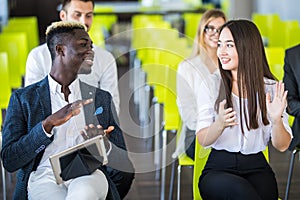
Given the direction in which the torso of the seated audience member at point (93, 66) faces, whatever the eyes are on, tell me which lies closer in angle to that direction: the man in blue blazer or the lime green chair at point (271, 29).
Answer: the man in blue blazer

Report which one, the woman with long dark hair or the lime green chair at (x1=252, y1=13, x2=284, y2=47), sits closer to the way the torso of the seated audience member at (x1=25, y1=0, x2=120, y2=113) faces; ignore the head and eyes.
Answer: the woman with long dark hair

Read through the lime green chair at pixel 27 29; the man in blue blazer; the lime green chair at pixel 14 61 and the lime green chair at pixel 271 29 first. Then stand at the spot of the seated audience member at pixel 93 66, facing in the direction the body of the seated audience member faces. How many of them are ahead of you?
1

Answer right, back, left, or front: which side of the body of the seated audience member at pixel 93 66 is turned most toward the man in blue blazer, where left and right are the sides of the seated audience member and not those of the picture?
front

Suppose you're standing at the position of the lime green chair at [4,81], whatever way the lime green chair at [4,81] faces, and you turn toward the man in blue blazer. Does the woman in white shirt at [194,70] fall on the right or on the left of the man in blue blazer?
left

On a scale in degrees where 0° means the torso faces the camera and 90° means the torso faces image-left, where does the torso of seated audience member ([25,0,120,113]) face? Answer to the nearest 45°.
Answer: approximately 0°

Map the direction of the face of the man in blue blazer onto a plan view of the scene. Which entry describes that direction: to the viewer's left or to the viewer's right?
to the viewer's right

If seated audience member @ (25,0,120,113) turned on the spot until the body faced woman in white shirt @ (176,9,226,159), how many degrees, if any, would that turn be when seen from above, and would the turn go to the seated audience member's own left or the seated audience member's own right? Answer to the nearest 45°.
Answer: approximately 90° to the seated audience member's own left

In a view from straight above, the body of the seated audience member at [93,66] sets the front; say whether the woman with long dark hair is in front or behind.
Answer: in front

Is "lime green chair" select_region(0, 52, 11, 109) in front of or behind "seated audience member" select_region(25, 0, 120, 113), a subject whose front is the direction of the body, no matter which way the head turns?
behind
